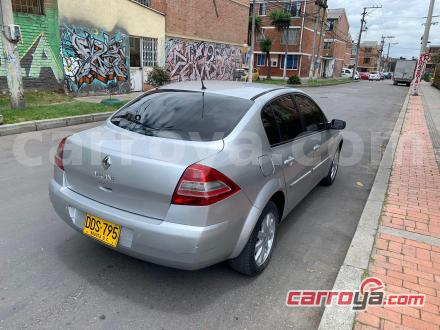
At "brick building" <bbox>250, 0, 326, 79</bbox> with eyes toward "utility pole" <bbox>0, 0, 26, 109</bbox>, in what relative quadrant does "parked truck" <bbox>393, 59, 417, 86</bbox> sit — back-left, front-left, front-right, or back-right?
back-left

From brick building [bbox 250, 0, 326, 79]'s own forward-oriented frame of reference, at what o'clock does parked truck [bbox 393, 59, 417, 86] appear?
The parked truck is roughly at 9 o'clock from the brick building.

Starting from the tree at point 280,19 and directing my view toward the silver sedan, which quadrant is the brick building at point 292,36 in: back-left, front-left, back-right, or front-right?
back-left

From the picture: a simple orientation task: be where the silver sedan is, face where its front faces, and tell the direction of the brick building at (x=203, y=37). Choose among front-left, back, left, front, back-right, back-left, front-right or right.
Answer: front-left

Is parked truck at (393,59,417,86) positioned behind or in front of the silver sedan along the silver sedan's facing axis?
in front

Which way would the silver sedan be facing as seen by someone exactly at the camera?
facing away from the viewer and to the right of the viewer

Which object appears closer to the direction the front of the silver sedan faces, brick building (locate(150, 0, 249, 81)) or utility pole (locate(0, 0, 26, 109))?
the brick building

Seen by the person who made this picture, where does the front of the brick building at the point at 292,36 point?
facing the viewer
